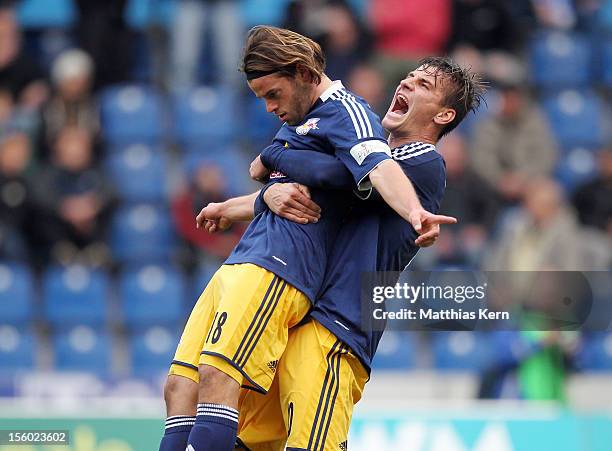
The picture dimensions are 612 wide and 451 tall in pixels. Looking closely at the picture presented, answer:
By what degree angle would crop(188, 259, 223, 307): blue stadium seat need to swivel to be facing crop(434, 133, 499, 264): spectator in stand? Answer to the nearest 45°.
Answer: approximately 90° to its left

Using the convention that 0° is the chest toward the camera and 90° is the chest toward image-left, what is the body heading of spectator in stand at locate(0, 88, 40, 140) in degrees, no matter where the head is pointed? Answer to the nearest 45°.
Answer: approximately 0°

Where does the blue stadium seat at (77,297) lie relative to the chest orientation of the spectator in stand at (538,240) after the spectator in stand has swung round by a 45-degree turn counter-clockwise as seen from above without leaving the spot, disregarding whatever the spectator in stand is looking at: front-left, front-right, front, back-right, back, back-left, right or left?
back-right

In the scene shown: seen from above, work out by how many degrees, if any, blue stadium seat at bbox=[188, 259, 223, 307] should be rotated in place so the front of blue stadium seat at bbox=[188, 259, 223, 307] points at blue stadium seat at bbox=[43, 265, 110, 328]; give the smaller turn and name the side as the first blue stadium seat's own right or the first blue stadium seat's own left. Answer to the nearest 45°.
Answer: approximately 90° to the first blue stadium seat's own right

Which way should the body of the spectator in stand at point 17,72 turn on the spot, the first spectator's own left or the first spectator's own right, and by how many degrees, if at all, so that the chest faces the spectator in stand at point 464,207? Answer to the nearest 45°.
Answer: approximately 90° to the first spectator's own left
